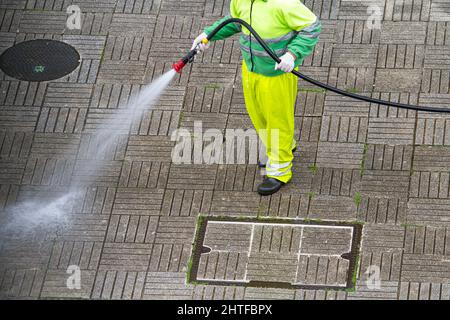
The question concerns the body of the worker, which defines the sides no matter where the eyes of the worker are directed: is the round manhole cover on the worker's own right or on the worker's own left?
on the worker's own right

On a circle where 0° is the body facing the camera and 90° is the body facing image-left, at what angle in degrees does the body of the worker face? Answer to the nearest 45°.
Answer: approximately 45°
